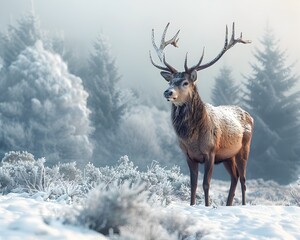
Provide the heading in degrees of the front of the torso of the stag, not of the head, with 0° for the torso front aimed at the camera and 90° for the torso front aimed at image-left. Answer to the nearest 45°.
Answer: approximately 45°

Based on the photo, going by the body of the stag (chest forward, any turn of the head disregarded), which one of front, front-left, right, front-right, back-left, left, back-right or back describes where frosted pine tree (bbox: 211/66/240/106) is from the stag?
back-right

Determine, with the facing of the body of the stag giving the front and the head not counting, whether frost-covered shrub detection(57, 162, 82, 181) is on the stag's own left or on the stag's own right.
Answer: on the stag's own right

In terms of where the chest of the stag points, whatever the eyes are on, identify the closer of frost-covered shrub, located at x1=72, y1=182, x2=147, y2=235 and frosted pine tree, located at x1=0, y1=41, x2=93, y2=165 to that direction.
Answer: the frost-covered shrub

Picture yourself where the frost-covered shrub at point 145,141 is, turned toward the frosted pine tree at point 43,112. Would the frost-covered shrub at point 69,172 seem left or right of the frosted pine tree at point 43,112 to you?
left

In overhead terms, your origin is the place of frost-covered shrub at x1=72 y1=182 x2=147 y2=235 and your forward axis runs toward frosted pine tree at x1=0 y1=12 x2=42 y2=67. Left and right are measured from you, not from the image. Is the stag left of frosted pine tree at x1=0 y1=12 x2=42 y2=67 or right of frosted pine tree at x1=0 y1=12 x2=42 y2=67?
right

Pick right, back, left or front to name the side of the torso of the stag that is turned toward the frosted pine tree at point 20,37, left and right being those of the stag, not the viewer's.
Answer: right

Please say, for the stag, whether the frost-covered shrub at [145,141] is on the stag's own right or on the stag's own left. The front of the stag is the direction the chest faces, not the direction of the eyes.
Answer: on the stag's own right

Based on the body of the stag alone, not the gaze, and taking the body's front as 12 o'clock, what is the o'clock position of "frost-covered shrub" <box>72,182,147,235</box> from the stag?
The frost-covered shrub is roughly at 11 o'clock from the stag.

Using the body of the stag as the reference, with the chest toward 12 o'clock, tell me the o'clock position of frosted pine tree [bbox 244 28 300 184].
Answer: The frosted pine tree is roughly at 5 o'clock from the stag.

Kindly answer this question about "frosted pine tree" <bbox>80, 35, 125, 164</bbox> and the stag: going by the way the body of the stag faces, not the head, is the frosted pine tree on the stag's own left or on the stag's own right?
on the stag's own right
